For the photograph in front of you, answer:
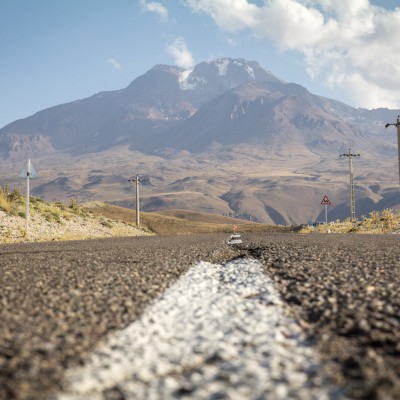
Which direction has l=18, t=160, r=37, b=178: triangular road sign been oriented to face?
away from the camera
